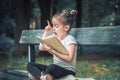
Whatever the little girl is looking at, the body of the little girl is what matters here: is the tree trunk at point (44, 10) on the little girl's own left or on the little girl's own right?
on the little girl's own right

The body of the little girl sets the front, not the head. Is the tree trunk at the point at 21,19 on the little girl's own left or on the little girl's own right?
on the little girl's own right
